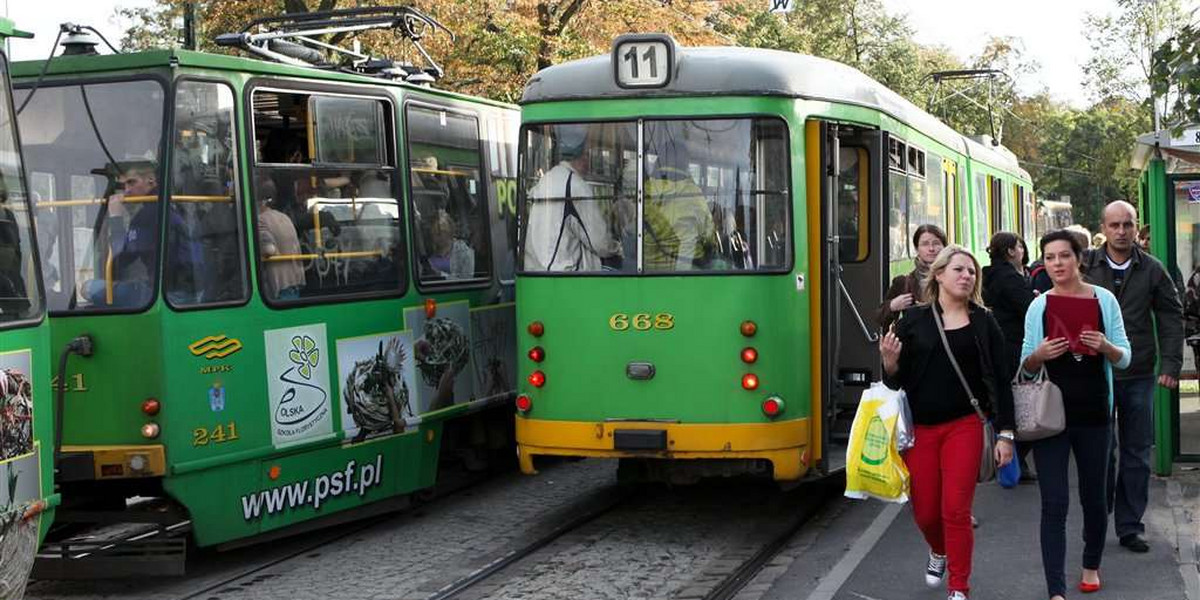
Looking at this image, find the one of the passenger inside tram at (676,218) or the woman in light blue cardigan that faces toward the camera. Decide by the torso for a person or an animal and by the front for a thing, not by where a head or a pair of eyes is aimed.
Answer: the woman in light blue cardigan

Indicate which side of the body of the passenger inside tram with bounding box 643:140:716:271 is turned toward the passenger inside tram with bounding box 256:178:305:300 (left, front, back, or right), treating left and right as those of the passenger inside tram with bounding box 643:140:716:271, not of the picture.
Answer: left

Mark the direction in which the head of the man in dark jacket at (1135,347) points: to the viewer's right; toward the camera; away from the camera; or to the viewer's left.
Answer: toward the camera

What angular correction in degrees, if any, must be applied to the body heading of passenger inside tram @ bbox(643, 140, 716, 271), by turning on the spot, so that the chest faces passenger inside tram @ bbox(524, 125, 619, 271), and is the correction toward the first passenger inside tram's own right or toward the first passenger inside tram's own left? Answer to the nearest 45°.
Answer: approximately 90° to the first passenger inside tram's own left

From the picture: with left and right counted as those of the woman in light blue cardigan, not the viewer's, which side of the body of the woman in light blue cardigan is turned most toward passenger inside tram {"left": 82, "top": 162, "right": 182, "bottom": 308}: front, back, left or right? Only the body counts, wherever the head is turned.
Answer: right

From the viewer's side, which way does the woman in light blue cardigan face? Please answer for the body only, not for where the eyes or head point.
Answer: toward the camera

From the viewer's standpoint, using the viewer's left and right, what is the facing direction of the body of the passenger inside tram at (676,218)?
facing away from the viewer

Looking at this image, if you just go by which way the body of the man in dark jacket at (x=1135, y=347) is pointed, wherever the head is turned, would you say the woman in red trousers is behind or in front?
in front

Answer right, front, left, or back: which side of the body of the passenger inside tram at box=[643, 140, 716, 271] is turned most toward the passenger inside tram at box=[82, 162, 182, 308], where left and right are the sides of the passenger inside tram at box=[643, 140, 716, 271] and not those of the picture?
left

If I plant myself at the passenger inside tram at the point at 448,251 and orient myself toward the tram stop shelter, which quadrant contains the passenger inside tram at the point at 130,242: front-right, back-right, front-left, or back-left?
back-right

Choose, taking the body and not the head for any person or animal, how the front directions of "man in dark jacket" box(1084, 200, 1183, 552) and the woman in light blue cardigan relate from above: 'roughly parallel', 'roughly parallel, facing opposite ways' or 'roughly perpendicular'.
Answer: roughly parallel

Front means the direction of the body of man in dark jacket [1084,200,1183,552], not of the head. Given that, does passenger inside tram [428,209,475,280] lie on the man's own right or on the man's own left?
on the man's own right

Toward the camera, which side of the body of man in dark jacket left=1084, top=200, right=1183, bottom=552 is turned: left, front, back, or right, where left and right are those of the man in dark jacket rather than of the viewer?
front

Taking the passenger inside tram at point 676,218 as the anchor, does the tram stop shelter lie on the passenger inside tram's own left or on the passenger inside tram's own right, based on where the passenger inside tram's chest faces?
on the passenger inside tram's own right

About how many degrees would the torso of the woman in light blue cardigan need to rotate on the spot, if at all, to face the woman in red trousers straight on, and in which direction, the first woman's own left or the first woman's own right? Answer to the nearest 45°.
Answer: approximately 45° to the first woman's own right

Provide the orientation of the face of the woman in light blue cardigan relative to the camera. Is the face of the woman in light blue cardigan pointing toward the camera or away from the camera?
toward the camera
